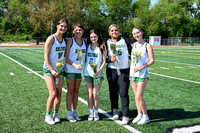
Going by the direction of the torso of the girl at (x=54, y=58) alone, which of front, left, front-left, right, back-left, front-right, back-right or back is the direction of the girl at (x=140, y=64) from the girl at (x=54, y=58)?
front-left

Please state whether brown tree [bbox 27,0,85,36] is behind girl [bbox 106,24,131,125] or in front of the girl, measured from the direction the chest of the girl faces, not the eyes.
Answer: behind

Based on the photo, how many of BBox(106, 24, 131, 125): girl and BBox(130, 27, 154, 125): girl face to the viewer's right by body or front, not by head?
0

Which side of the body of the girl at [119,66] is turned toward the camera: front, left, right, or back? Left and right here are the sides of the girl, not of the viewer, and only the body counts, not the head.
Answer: front

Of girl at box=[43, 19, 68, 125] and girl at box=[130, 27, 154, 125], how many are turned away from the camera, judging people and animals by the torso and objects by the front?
0

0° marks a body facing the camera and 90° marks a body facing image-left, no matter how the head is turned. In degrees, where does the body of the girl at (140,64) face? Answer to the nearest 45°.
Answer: approximately 45°

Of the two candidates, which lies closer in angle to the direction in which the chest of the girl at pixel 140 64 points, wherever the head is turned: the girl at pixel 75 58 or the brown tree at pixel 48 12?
the girl

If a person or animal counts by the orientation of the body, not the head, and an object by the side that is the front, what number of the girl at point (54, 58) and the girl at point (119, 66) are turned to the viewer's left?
0

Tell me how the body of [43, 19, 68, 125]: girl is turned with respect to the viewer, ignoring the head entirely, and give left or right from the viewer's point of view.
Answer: facing the viewer and to the right of the viewer

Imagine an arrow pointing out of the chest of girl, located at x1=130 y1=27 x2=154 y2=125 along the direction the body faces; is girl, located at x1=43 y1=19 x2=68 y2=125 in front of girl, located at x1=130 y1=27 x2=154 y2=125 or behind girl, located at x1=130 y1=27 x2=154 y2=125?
in front

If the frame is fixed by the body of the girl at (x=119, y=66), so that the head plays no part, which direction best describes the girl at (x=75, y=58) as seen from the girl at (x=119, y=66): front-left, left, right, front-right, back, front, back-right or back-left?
right
